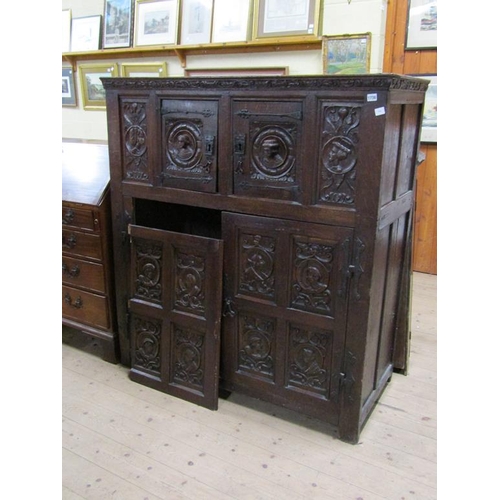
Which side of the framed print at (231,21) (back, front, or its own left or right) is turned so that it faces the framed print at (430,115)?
left

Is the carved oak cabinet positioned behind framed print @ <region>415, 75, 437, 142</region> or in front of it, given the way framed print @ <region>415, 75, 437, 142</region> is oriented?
in front

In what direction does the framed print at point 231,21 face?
toward the camera

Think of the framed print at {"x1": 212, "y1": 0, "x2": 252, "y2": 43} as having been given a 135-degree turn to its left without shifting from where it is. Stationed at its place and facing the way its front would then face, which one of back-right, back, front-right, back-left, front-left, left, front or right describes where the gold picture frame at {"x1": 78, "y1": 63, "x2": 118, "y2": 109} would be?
left

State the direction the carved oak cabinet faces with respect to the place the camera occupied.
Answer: facing the viewer and to the left of the viewer

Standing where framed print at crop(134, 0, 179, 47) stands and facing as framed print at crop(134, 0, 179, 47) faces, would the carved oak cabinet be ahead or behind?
ahead

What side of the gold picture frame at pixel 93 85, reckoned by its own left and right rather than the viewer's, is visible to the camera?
front

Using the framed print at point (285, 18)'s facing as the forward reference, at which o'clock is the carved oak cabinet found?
The carved oak cabinet is roughly at 12 o'clock from the framed print.

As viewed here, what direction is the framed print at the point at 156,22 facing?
toward the camera

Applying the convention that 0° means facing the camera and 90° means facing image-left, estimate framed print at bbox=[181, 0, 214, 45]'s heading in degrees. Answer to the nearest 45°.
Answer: approximately 0°

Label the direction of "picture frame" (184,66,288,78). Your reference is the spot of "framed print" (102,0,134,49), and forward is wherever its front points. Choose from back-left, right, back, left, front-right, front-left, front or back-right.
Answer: front-left

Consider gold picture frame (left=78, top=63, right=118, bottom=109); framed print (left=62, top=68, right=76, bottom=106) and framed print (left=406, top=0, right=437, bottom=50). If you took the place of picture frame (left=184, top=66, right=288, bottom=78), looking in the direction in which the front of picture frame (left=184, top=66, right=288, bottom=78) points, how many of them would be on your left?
1

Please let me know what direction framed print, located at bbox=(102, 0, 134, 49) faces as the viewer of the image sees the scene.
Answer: facing the viewer

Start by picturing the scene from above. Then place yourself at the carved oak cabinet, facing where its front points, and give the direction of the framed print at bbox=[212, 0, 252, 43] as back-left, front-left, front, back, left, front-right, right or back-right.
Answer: back-right
